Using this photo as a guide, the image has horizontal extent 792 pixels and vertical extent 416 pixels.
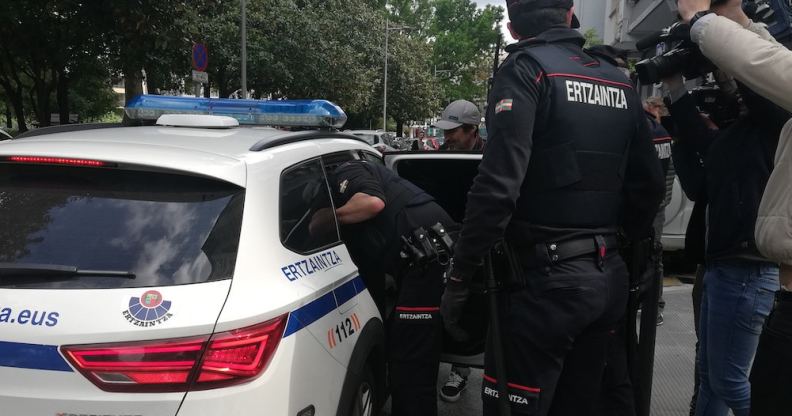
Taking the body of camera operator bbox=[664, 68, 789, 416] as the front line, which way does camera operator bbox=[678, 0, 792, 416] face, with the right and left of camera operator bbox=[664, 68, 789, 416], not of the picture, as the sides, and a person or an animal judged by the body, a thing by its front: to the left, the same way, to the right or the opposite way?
the same way

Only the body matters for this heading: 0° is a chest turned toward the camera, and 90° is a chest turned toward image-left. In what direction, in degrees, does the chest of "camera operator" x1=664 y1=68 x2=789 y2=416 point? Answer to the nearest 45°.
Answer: approximately 90°

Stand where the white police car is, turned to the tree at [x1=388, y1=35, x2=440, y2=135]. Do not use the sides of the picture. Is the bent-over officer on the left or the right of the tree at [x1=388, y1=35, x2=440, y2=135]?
right

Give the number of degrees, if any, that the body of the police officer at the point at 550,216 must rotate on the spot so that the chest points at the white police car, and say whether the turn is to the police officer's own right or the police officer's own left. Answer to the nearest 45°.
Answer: approximately 90° to the police officer's own left

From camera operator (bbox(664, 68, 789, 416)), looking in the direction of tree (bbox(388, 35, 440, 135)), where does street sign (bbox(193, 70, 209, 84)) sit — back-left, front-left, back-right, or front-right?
front-left

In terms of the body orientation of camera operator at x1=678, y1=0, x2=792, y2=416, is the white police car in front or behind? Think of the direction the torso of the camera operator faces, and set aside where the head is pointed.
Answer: in front

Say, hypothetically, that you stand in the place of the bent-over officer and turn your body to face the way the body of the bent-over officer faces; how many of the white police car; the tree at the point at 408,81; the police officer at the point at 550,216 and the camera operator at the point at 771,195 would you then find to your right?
1

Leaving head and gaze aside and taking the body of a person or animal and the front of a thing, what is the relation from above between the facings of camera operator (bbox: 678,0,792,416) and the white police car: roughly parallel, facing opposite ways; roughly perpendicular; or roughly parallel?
roughly perpendicular

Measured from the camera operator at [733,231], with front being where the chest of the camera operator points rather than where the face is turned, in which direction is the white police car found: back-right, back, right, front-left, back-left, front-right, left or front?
front-left

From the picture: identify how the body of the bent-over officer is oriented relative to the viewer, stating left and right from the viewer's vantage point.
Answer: facing to the left of the viewer

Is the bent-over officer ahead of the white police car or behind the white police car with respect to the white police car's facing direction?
ahead

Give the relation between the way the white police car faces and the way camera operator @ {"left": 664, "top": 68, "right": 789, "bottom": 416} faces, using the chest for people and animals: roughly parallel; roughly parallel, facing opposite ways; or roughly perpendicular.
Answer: roughly perpendicular

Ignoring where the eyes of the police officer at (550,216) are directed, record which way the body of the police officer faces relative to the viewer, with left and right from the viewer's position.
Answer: facing away from the viewer and to the left of the viewer

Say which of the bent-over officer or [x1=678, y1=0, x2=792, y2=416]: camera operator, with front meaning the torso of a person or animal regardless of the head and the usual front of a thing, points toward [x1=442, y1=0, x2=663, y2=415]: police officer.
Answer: the camera operator
